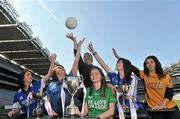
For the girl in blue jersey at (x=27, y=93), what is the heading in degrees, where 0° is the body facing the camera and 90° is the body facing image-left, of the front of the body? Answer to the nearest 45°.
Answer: approximately 315°
